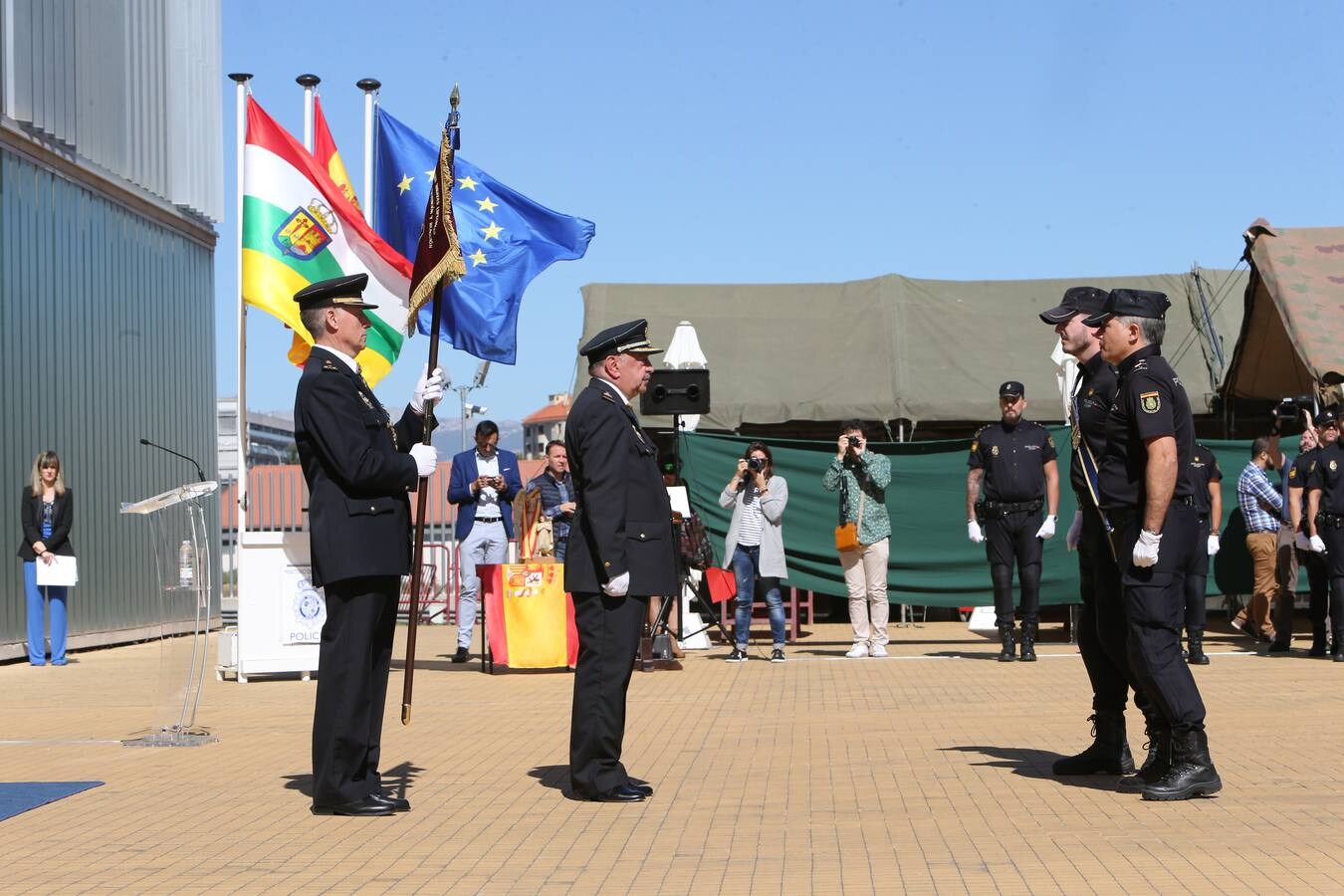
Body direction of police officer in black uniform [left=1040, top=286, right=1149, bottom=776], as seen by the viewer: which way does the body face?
to the viewer's left

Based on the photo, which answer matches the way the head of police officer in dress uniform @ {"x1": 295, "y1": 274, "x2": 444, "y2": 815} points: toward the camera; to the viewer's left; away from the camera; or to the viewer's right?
to the viewer's right

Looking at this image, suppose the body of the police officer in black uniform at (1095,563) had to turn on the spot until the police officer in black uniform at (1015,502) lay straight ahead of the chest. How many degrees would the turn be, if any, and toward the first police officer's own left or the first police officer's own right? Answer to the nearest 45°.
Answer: approximately 90° to the first police officer's own right

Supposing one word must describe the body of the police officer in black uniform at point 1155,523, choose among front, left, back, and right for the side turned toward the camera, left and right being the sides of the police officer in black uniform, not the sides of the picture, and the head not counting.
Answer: left

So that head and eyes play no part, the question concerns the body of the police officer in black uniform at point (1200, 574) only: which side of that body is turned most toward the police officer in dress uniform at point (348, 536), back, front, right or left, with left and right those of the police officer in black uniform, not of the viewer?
front

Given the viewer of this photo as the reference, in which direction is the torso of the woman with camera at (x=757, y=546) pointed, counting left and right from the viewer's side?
facing the viewer

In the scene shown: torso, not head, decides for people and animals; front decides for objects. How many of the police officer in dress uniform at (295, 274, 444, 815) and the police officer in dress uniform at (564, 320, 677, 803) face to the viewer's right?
2

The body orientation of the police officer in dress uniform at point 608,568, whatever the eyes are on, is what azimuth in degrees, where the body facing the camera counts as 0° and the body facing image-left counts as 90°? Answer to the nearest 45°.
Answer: approximately 270°

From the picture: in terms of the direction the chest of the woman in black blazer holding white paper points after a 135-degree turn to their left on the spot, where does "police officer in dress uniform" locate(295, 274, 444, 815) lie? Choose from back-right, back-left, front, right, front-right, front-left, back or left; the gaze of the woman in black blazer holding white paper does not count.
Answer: back-right

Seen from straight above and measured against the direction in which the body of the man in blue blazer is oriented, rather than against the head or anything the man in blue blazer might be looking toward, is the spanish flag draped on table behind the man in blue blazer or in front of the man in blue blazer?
in front

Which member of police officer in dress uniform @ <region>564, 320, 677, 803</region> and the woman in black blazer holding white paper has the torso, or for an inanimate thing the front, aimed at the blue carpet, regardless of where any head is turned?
the woman in black blazer holding white paper

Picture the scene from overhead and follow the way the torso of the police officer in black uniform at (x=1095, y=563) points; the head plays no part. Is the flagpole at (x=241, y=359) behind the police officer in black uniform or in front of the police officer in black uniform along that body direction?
in front

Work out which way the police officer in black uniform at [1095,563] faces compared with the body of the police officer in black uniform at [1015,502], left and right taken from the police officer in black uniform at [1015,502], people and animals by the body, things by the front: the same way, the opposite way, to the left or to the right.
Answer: to the right

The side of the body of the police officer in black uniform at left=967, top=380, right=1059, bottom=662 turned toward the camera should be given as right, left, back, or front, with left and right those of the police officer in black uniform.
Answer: front

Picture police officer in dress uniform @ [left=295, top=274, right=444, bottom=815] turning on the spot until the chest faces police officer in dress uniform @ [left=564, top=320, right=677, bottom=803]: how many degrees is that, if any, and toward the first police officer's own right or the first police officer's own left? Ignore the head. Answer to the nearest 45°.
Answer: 0° — they already face them
